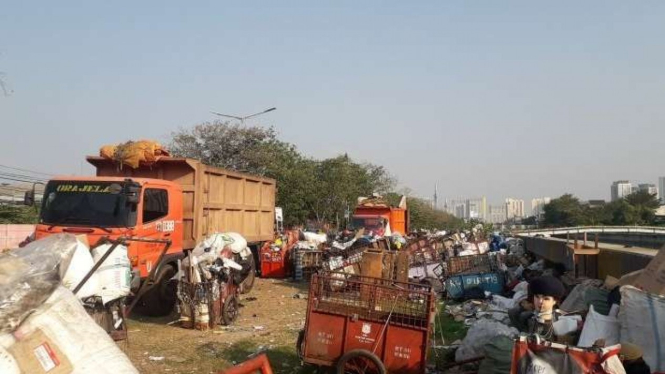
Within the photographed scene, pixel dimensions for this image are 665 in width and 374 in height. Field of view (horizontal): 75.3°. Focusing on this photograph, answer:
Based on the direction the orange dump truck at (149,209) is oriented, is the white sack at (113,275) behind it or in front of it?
in front

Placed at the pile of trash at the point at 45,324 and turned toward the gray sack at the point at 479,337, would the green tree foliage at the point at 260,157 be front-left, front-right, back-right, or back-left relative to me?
front-left

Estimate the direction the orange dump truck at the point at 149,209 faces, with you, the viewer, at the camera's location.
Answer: facing the viewer and to the left of the viewer

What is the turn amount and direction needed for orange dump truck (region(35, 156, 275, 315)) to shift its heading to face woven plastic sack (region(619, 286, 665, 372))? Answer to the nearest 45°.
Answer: approximately 90° to its left

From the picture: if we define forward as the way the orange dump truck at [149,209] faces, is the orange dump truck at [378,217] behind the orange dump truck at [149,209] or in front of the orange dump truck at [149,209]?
behind

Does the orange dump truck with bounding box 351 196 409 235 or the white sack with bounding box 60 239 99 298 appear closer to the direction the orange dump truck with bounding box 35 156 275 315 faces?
the white sack

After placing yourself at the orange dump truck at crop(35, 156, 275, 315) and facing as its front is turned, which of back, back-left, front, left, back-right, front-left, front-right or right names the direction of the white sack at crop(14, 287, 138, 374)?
front-left
